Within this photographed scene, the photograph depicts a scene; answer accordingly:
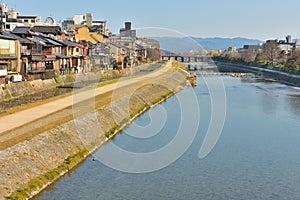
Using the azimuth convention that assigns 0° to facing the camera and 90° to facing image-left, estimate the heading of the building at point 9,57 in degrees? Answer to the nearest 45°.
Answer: approximately 315°
